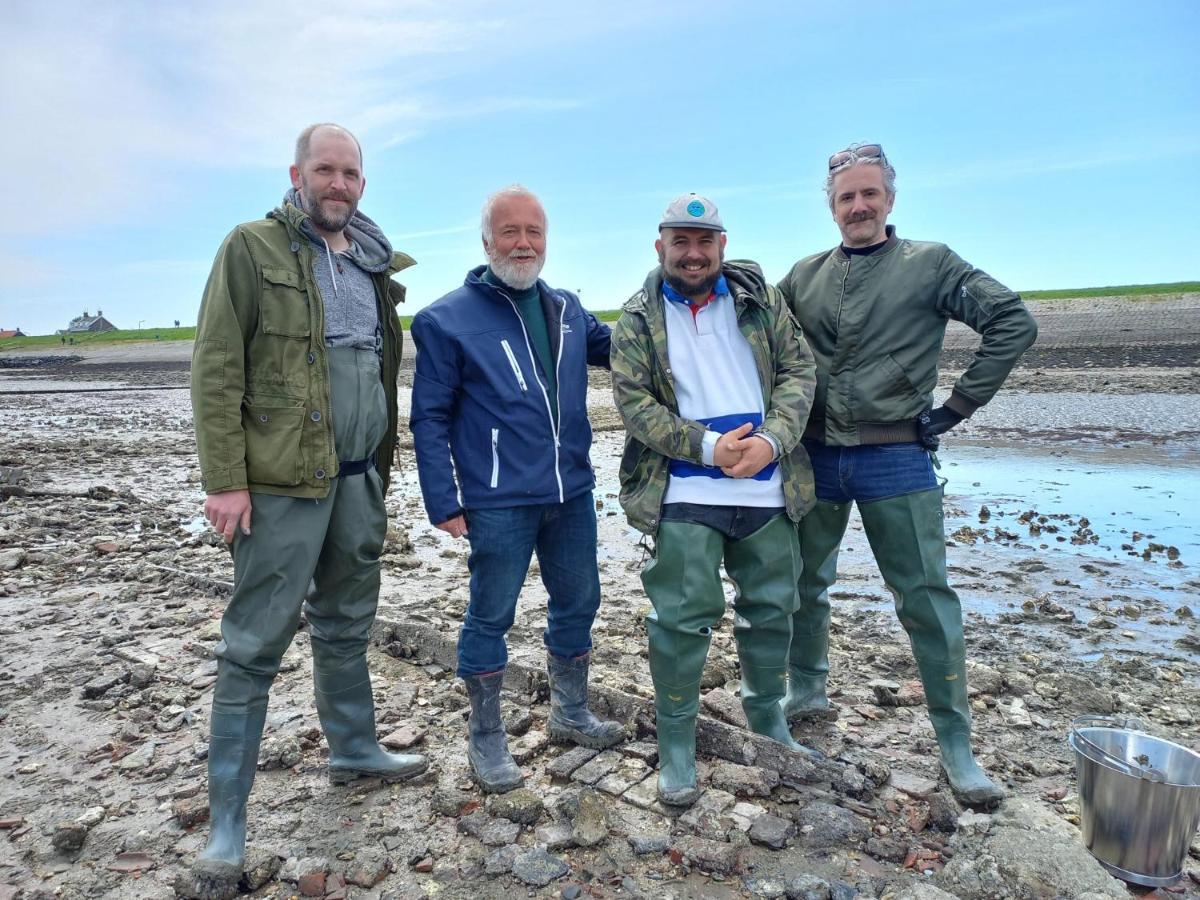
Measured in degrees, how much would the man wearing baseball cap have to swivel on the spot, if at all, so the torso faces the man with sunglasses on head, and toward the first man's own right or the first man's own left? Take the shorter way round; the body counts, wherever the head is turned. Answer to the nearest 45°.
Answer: approximately 90° to the first man's own left

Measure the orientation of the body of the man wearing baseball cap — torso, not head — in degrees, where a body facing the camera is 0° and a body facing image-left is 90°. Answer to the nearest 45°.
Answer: approximately 0°

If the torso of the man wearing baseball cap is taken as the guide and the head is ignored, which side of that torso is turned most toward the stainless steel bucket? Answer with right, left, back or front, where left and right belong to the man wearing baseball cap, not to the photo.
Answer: left

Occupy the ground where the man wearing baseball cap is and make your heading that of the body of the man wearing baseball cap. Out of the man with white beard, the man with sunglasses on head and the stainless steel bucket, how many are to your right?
1

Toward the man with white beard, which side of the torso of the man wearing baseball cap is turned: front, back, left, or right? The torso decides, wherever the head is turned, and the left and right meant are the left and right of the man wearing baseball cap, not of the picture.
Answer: right
